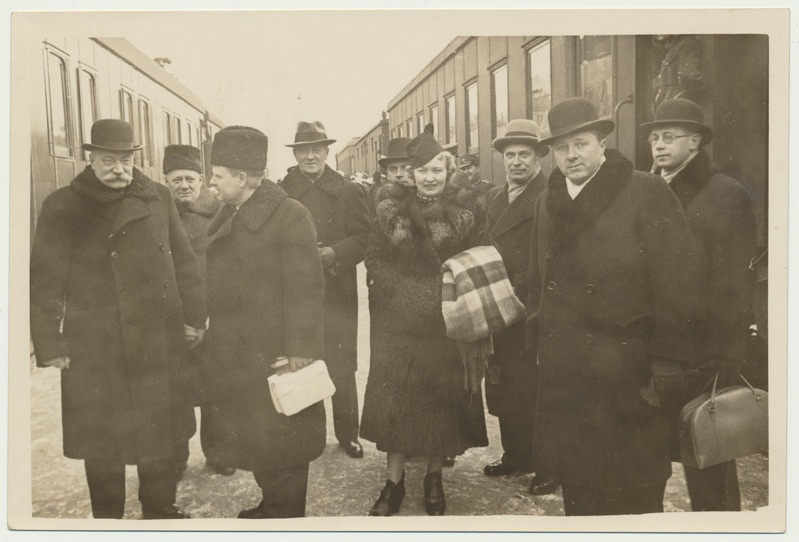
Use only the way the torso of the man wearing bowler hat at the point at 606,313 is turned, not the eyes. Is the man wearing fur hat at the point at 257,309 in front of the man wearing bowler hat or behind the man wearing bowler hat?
in front

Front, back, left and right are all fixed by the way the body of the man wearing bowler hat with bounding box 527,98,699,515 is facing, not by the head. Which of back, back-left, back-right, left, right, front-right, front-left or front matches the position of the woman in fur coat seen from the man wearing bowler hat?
front-right

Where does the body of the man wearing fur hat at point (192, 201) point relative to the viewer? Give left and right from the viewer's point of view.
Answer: facing the viewer

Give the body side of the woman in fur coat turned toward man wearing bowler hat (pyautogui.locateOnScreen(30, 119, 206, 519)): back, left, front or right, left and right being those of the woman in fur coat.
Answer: right

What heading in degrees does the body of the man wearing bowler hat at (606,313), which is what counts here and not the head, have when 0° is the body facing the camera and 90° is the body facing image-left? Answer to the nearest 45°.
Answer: approximately 45°

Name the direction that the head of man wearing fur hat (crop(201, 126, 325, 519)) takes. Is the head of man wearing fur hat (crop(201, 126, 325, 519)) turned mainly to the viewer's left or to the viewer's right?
to the viewer's left

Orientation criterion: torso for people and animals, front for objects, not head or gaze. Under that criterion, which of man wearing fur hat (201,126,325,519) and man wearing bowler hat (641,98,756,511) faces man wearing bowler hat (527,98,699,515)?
the man wearing bowler hat (641,98,756,511)

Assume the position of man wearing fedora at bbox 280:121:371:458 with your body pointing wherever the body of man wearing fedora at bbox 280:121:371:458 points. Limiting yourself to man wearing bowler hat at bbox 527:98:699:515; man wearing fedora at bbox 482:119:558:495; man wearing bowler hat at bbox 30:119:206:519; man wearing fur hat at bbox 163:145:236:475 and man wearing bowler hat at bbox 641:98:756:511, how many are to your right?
2

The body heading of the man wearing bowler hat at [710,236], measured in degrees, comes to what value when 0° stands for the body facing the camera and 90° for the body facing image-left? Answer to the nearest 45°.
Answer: approximately 45°

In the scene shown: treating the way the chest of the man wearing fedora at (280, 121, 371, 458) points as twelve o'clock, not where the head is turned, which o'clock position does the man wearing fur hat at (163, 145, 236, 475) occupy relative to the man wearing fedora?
The man wearing fur hat is roughly at 3 o'clock from the man wearing fedora.

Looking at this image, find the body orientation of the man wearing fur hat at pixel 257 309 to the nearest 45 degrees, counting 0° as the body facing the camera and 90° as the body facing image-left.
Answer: approximately 45°

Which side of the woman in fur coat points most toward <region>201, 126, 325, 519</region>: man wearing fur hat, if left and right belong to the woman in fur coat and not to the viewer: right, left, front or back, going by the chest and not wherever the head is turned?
right

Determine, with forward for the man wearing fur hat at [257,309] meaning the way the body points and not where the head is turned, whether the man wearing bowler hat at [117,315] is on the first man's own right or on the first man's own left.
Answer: on the first man's own right

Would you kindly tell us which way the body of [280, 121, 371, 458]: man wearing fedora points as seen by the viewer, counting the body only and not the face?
toward the camera
